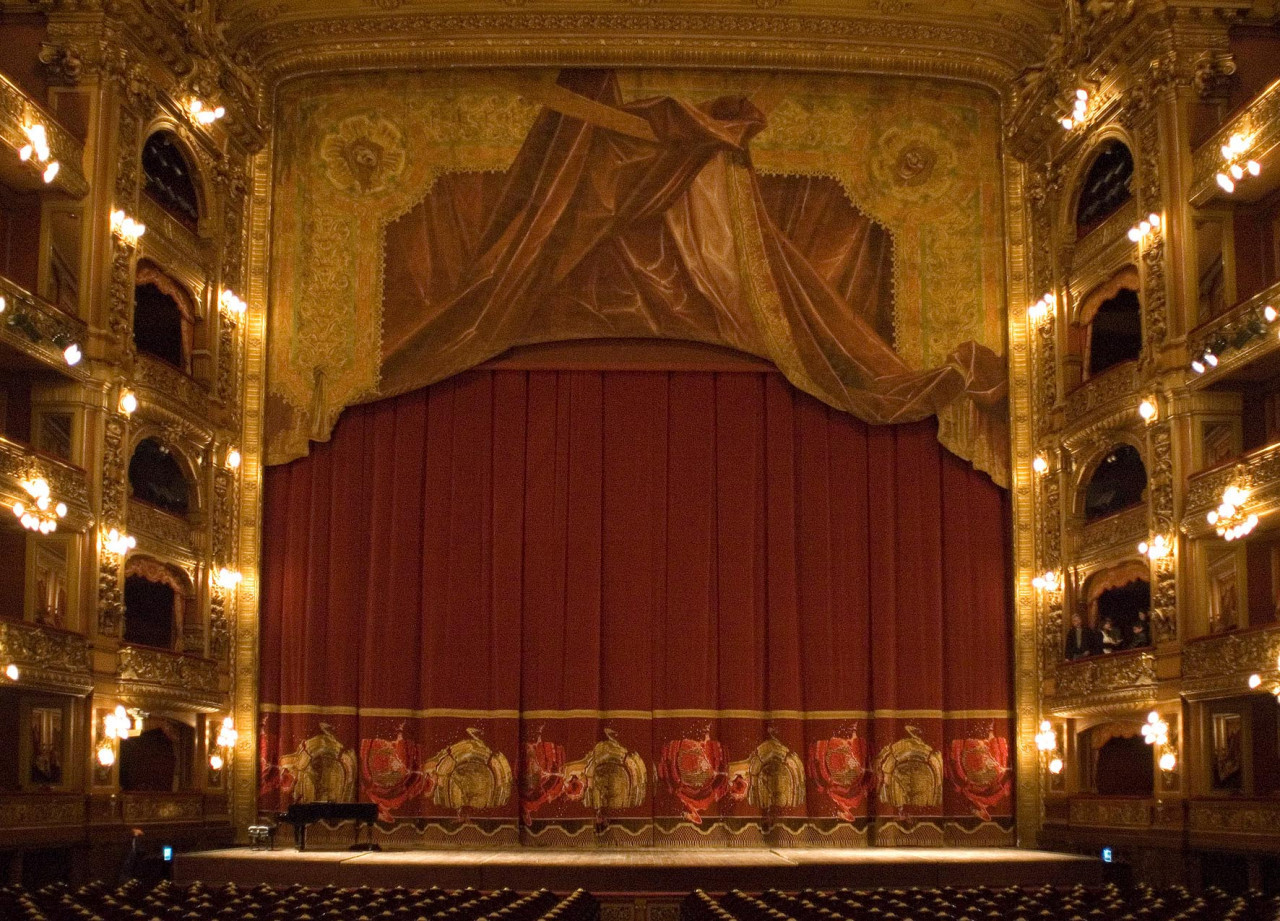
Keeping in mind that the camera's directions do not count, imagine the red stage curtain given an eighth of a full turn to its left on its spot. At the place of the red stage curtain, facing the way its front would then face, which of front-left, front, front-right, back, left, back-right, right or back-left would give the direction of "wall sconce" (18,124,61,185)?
right

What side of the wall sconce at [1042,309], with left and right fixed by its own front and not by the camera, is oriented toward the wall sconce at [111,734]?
front

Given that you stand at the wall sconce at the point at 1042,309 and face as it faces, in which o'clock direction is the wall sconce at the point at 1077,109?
the wall sconce at the point at 1077,109 is roughly at 10 o'clock from the wall sconce at the point at 1042,309.

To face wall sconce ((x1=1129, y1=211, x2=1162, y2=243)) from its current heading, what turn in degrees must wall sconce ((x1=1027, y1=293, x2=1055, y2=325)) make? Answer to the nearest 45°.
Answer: approximately 45° to its left

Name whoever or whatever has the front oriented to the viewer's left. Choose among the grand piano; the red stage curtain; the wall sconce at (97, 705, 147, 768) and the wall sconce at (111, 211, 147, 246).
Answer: the grand piano

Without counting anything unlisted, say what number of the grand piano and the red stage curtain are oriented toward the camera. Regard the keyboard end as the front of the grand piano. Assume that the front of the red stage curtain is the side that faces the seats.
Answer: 1

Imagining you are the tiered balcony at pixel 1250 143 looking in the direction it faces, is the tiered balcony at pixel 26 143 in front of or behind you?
in front

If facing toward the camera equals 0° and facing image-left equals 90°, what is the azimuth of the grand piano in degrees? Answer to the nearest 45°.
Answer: approximately 90°

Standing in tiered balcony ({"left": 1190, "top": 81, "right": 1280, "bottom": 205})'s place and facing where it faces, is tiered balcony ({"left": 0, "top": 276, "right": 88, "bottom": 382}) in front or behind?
in front

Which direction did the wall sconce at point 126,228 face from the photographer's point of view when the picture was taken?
facing the viewer and to the right of the viewer
